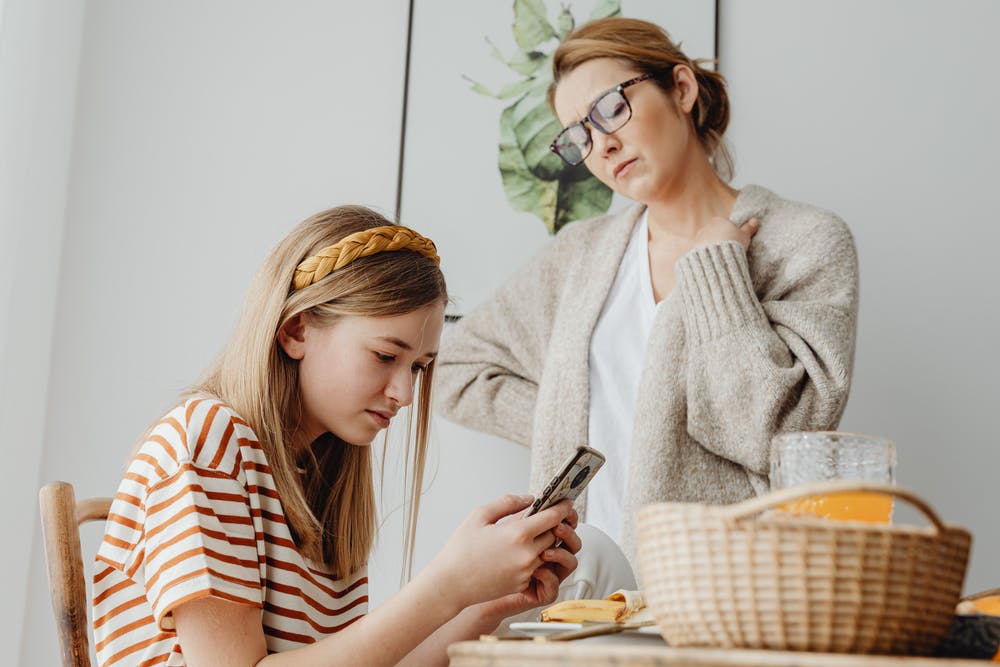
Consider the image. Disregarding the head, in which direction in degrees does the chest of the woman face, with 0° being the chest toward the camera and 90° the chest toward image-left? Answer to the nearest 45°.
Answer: approximately 45°

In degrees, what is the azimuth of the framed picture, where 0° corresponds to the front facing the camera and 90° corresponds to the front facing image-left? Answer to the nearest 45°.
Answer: approximately 0°

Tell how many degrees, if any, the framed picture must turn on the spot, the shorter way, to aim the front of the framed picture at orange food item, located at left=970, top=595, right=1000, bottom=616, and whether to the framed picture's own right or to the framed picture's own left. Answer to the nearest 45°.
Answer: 0° — it already faces it
